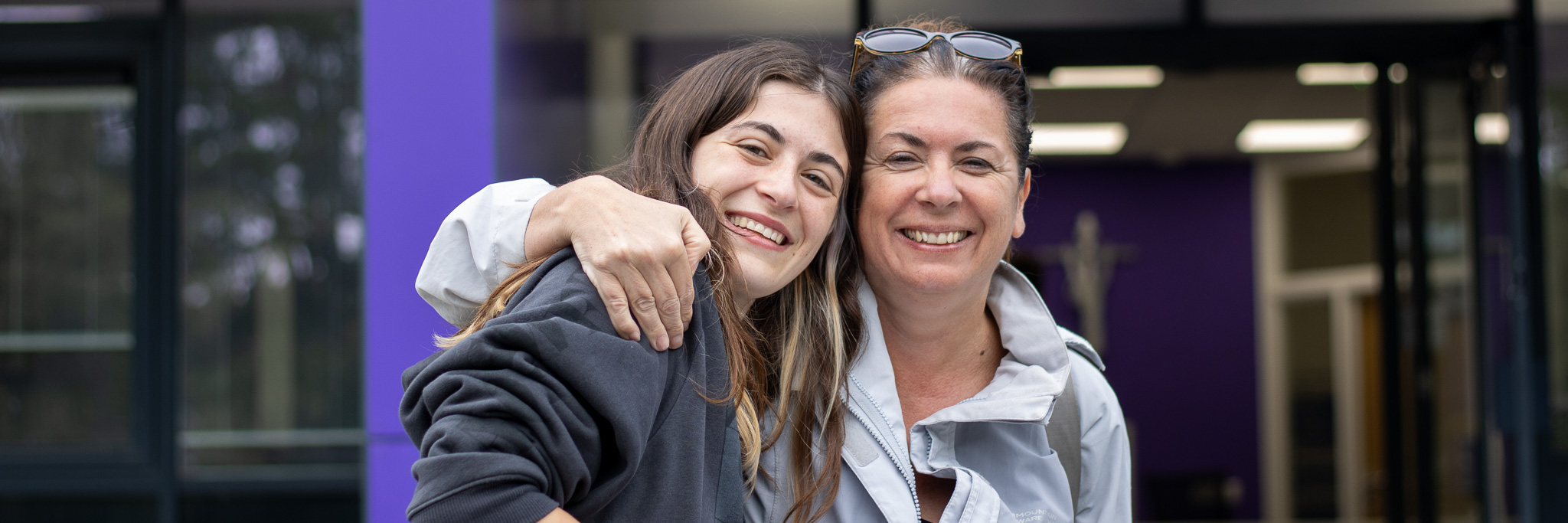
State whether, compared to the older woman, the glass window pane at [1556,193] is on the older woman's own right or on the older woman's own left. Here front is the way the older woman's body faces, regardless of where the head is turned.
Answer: on the older woman's own left

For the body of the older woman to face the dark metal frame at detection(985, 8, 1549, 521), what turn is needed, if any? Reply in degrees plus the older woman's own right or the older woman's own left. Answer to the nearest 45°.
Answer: approximately 135° to the older woman's own left

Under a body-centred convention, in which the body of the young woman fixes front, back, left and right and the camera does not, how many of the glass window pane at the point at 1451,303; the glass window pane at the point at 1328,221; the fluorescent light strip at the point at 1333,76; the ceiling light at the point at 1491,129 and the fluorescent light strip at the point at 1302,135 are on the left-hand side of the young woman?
5

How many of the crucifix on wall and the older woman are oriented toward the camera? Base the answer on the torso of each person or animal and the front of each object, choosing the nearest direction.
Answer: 2

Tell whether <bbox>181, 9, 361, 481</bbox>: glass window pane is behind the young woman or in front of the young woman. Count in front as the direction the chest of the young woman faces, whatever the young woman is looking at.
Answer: behind

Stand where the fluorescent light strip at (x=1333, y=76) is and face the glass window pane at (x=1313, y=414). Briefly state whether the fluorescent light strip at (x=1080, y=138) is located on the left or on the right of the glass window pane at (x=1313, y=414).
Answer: left

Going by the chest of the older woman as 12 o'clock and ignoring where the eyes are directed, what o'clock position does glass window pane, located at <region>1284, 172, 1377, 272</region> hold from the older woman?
The glass window pane is roughly at 7 o'clock from the older woman.

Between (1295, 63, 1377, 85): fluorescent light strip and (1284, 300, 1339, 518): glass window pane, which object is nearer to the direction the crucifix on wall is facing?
the fluorescent light strip

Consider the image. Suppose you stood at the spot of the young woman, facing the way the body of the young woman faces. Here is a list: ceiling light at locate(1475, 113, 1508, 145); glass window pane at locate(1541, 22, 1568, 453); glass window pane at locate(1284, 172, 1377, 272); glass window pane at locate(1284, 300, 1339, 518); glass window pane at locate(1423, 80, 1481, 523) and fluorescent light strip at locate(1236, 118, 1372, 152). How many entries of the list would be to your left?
6

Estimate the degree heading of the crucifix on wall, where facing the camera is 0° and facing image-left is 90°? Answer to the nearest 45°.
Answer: approximately 0°

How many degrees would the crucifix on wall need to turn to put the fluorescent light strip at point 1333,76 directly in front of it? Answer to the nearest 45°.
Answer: approximately 45° to its left

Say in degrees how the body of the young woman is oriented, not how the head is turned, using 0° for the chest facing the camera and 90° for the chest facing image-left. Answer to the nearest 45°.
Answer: approximately 315°

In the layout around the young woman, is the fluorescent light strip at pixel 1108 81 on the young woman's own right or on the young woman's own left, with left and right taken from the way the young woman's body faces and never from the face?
on the young woman's own left

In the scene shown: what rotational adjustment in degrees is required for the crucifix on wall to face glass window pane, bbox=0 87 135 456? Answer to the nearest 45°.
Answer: approximately 45° to its right

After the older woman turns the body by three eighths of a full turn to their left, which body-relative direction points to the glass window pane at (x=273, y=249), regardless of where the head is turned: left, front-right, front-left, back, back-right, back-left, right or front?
left
